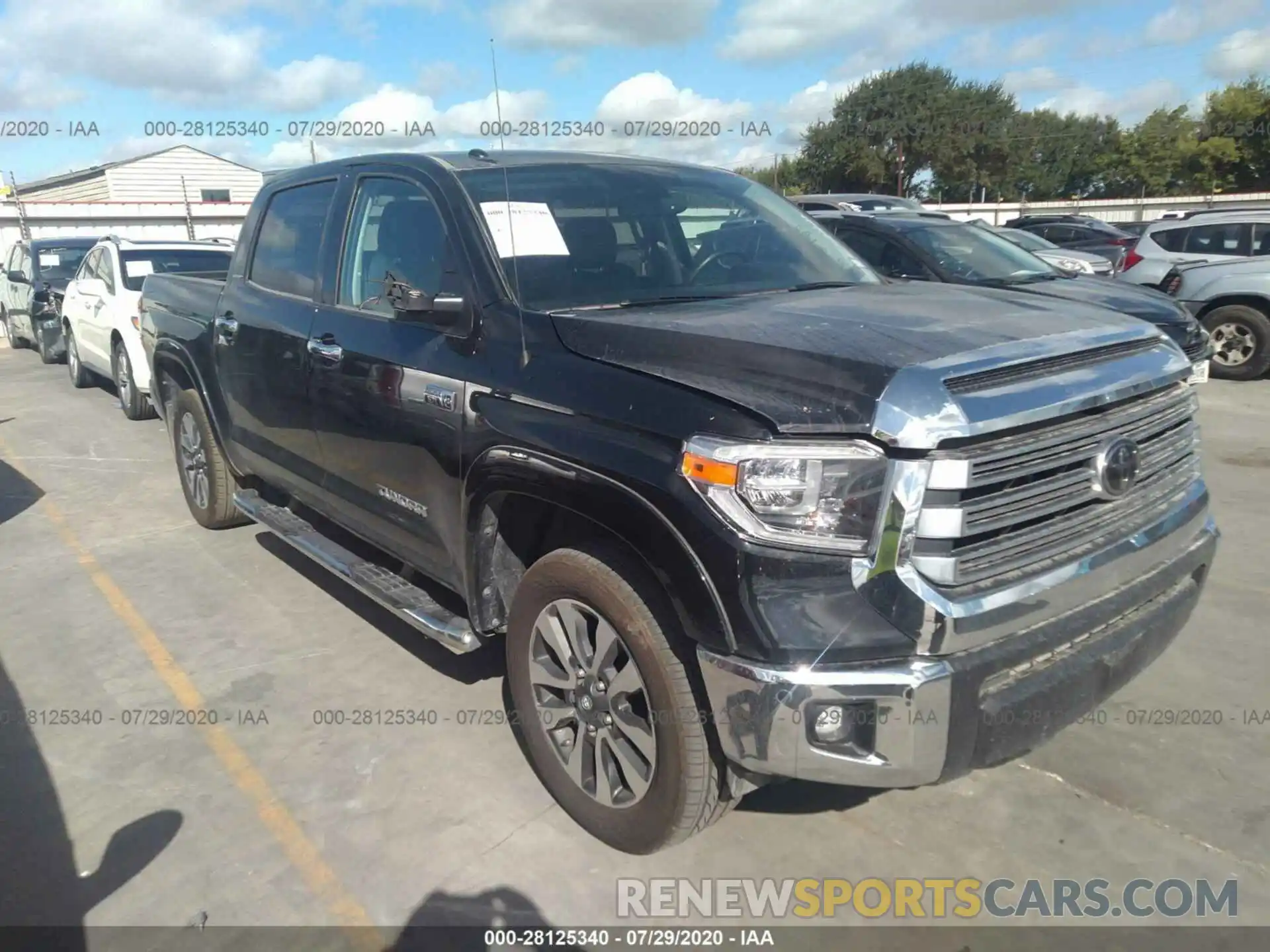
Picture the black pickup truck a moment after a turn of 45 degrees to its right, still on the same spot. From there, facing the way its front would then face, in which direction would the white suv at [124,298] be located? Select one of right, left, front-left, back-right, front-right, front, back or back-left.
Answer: back-right

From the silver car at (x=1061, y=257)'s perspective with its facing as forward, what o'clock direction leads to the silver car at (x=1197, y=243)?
the silver car at (x=1197, y=243) is roughly at 10 o'clock from the silver car at (x=1061, y=257).

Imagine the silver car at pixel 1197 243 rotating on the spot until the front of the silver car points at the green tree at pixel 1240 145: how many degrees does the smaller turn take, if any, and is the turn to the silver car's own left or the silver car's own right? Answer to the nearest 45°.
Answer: approximately 90° to the silver car's own left

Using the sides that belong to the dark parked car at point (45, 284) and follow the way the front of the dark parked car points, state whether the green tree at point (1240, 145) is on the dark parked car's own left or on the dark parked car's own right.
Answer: on the dark parked car's own left

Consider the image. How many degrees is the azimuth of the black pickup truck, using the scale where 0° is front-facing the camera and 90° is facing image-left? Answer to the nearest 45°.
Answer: approximately 315°

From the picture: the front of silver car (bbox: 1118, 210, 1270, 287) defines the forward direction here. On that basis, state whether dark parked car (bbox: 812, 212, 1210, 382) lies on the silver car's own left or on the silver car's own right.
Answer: on the silver car's own right

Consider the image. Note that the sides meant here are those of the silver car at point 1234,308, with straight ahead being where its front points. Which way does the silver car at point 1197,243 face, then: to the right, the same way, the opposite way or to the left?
the opposite way

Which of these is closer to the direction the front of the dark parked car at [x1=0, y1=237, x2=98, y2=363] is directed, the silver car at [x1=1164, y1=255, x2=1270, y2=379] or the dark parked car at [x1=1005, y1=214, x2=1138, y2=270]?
the silver car

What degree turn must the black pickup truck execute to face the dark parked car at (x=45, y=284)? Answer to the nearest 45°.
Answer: approximately 180°

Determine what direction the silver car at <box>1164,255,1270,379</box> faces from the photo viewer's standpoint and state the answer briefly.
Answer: facing to the left of the viewer

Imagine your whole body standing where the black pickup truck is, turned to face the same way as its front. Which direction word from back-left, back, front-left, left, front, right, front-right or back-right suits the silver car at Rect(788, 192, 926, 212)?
back-left

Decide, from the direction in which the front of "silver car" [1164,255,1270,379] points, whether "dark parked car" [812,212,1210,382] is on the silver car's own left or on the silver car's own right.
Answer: on the silver car's own left

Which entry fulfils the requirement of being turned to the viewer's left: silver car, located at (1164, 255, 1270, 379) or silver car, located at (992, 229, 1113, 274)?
silver car, located at (1164, 255, 1270, 379)
